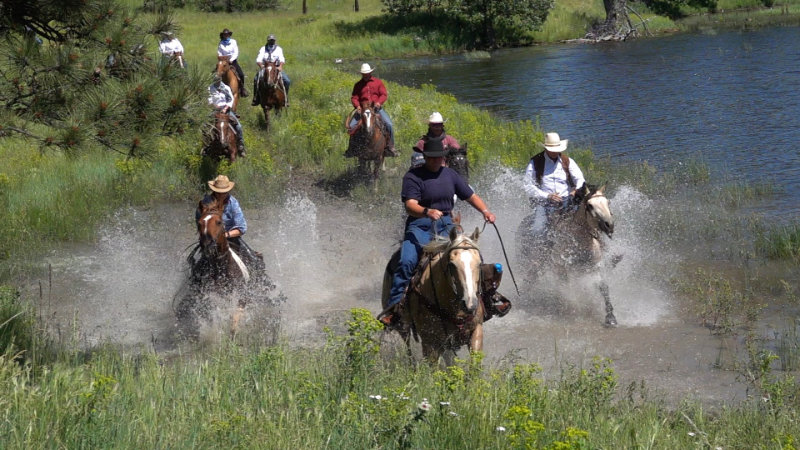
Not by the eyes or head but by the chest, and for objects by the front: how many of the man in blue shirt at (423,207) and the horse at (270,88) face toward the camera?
2

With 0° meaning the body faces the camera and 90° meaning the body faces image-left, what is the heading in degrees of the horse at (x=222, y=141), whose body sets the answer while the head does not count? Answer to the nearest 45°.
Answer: approximately 0°

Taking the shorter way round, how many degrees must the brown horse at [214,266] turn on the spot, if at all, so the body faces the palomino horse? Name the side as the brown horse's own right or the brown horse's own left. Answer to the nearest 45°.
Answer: approximately 45° to the brown horse's own left

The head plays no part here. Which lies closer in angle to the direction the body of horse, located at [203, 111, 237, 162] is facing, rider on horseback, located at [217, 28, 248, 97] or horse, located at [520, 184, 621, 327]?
the horse

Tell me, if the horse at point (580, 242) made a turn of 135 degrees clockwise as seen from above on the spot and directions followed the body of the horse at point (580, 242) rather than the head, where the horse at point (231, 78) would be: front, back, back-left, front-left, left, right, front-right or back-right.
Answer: front-right

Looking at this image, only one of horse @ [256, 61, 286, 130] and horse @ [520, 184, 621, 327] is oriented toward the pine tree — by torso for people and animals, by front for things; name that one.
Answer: horse @ [256, 61, 286, 130]
